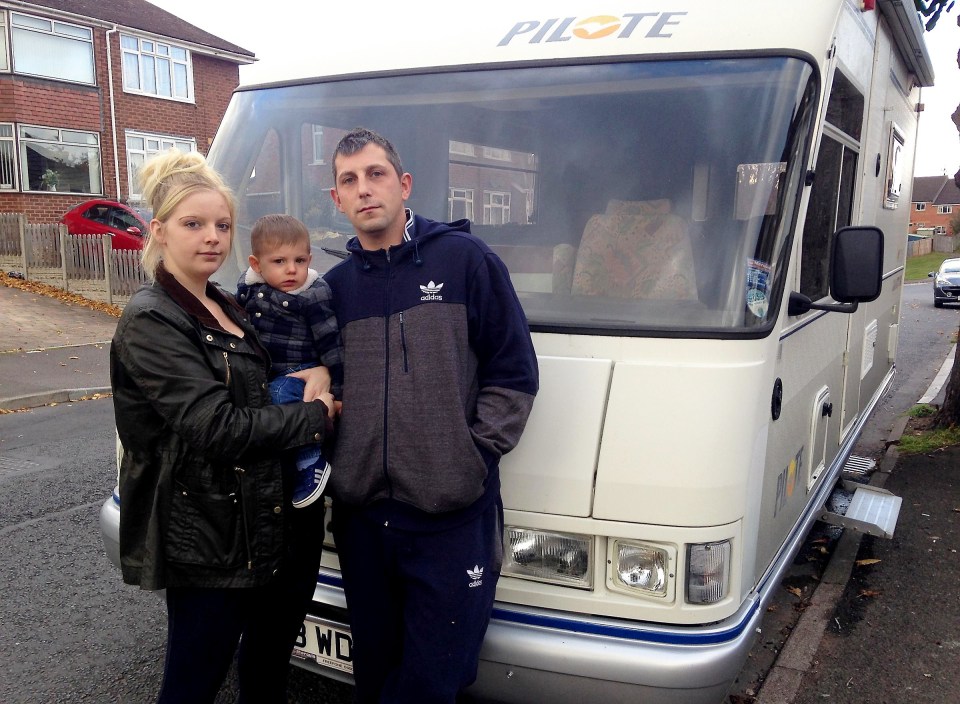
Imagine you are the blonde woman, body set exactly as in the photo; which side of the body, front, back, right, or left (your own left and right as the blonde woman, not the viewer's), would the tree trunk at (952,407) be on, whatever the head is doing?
left

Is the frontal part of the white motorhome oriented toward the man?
yes

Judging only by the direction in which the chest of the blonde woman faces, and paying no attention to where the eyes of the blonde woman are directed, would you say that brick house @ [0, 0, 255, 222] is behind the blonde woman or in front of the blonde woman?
behind

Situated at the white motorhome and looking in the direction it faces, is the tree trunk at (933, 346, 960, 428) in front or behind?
behind

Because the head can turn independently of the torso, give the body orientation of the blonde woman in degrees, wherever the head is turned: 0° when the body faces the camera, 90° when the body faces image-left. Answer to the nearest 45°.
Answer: approximately 315°

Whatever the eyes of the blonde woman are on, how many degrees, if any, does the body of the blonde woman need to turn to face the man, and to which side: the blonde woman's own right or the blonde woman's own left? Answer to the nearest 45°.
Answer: approximately 45° to the blonde woman's own left

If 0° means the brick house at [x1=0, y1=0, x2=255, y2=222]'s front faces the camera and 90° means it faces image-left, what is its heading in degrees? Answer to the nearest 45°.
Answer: approximately 315°
